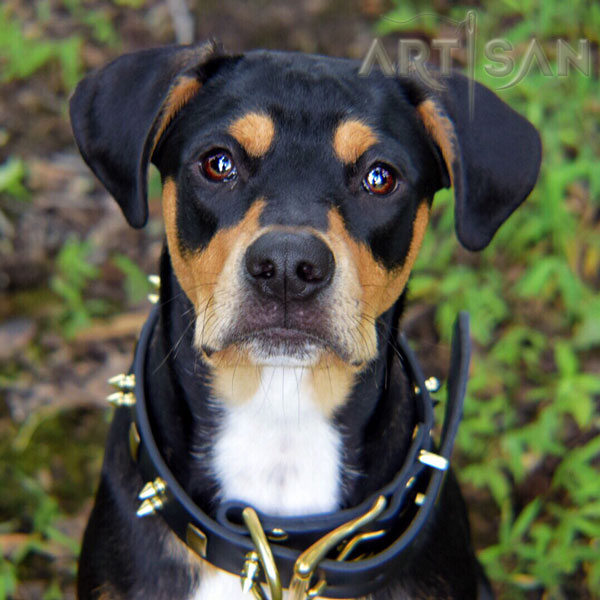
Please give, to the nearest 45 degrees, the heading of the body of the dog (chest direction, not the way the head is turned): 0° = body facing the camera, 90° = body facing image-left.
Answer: approximately 0°
